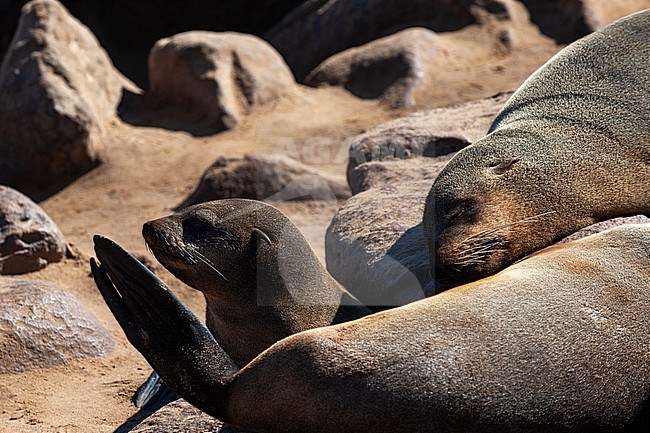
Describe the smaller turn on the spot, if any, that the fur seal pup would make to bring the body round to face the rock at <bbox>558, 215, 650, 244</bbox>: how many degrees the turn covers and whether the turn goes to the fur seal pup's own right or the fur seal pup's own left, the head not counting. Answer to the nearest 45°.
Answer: approximately 180°

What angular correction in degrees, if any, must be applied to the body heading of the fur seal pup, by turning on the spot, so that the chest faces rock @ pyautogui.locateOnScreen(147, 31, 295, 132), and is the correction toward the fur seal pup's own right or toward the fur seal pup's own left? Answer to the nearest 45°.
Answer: approximately 90° to the fur seal pup's own right

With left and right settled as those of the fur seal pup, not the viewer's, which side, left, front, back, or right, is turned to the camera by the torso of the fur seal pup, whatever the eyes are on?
left

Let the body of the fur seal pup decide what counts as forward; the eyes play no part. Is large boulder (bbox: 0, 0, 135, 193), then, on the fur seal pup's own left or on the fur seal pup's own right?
on the fur seal pup's own right

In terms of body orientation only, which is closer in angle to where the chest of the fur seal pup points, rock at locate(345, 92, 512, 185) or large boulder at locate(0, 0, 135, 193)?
the large boulder

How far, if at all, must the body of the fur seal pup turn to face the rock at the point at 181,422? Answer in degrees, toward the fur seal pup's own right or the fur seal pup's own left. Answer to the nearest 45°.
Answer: approximately 45° to the fur seal pup's own left

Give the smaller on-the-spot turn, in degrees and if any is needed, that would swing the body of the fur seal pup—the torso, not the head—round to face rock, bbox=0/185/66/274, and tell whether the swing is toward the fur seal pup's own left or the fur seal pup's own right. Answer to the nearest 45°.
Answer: approximately 45° to the fur seal pup's own right

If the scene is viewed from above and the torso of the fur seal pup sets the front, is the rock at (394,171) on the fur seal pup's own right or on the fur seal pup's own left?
on the fur seal pup's own right

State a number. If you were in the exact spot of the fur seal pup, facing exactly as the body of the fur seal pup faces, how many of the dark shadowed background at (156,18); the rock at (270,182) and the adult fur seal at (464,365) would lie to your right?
2

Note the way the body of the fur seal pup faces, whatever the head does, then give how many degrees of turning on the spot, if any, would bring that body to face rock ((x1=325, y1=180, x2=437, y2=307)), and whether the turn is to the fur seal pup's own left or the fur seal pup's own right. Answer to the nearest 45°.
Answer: approximately 135° to the fur seal pup's own right

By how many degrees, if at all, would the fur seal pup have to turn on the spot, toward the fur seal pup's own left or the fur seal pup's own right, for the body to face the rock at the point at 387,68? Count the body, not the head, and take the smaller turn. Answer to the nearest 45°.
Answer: approximately 90° to the fur seal pup's own right
